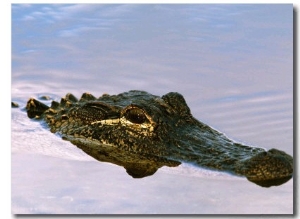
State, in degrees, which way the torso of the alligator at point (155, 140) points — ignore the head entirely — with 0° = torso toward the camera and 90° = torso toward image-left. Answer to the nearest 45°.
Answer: approximately 315°
